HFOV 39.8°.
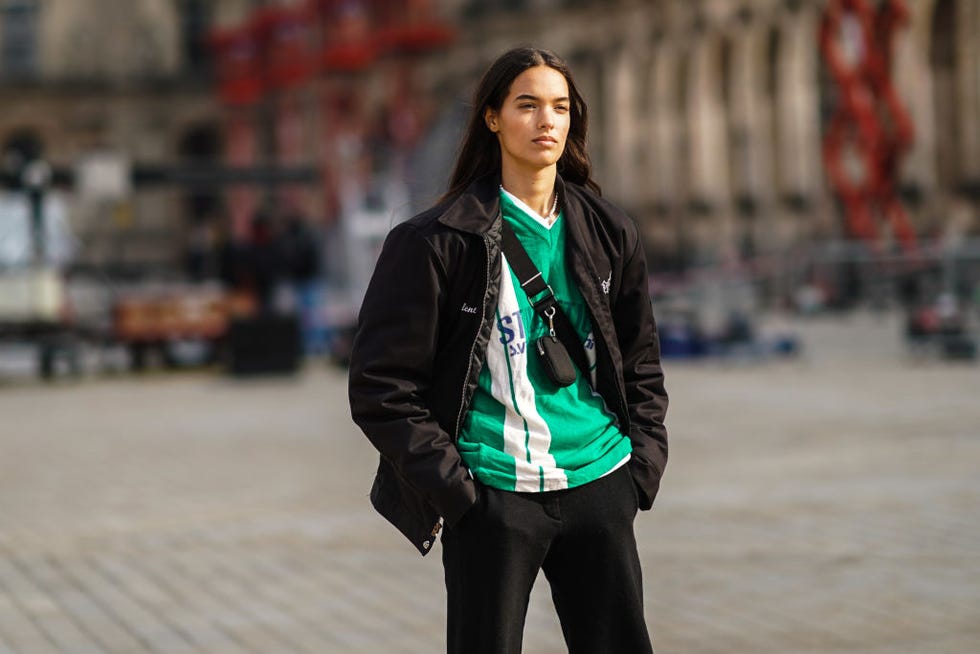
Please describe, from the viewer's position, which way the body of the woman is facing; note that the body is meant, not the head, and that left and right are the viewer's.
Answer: facing the viewer and to the right of the viewer

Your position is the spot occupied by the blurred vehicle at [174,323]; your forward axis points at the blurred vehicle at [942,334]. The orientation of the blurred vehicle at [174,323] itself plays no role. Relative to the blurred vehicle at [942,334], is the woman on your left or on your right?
right

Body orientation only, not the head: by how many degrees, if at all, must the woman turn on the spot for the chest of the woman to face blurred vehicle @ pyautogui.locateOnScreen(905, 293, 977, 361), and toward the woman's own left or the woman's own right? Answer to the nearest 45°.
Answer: approximately 135° to the woman's own left
